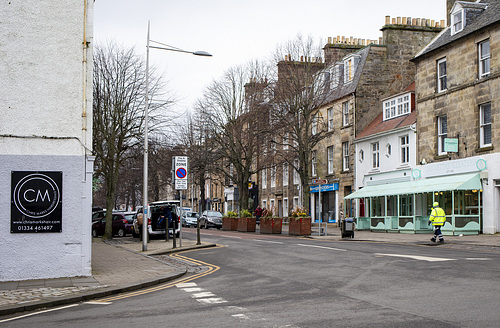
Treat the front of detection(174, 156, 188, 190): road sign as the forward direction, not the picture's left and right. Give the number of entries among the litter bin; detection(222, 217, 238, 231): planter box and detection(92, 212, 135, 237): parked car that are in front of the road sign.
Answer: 0

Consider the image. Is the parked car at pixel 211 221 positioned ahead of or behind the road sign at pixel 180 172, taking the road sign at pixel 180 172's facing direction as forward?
behind

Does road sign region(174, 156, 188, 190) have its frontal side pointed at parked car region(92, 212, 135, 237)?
no

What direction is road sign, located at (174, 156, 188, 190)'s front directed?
toward the camera

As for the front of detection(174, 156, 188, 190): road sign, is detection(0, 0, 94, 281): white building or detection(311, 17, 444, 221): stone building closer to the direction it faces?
the white building

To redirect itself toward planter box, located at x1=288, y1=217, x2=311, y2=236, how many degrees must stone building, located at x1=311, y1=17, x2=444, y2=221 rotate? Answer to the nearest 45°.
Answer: approximately 45° to its left

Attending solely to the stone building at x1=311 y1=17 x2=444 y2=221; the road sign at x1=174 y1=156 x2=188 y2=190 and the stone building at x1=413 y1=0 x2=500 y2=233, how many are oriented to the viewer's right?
0

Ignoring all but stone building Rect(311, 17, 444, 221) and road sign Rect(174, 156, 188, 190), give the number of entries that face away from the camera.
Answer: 0

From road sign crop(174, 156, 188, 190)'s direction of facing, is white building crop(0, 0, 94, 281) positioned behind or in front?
in front

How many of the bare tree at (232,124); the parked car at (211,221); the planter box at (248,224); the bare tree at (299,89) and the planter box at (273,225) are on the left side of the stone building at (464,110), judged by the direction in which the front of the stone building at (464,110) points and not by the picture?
0

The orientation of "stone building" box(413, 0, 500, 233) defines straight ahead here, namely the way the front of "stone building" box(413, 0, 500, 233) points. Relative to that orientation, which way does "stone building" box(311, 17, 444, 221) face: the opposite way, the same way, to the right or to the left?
the same way

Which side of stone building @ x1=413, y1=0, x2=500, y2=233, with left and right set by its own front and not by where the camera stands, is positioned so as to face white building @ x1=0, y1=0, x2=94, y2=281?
front

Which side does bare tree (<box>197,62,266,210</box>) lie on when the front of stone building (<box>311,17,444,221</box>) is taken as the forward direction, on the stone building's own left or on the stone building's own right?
on the stone building's own right

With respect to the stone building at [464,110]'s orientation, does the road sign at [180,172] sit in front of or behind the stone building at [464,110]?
in front

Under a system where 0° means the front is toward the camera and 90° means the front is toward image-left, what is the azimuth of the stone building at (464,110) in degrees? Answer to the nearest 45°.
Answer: approximately 45°

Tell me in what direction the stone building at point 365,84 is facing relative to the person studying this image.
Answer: facing the viewer and to the left of the viewer

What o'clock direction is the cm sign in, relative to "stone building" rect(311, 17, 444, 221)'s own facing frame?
The cm sign is roughly at 11 o'clock from the stone building.

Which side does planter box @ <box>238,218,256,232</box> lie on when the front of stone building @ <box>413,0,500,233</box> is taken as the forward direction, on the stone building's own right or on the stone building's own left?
on the stone building's own right

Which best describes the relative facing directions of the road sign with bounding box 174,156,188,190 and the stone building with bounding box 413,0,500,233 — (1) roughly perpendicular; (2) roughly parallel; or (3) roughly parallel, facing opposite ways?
roughly perpendicular
